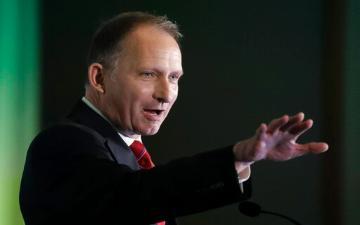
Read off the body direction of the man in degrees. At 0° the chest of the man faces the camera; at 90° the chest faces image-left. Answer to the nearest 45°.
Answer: approximately 315°

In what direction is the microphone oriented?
to the viewer's left

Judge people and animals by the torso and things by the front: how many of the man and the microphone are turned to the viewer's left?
1

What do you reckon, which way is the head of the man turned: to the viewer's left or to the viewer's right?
to the viewer's right
